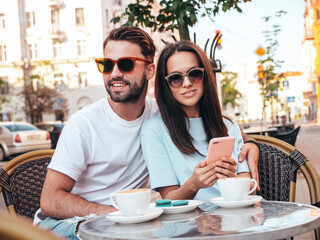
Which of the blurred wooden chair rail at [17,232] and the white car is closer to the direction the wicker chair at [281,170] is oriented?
the blurred wooden chair rail

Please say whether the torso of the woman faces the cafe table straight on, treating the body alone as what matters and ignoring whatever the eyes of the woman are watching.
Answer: yes

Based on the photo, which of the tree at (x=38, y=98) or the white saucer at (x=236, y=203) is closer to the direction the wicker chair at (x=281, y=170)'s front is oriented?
the white saucer

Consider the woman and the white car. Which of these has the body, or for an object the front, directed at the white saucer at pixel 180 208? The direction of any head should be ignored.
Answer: the woman

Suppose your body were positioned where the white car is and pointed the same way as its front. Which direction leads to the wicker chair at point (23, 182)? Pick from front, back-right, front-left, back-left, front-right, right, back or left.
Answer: back-left

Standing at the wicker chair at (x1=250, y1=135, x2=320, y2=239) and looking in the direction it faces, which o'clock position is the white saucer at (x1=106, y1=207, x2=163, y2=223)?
The white saucer is roughly at 1 o'clock from the wicker chair.

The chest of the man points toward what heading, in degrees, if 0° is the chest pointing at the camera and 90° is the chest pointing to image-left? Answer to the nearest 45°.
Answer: approximately 315°

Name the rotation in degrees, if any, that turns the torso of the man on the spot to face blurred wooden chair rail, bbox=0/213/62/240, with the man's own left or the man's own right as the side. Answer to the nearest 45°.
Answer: approximately 45° to the man's own right

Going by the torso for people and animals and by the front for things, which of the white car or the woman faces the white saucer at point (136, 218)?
the woman
